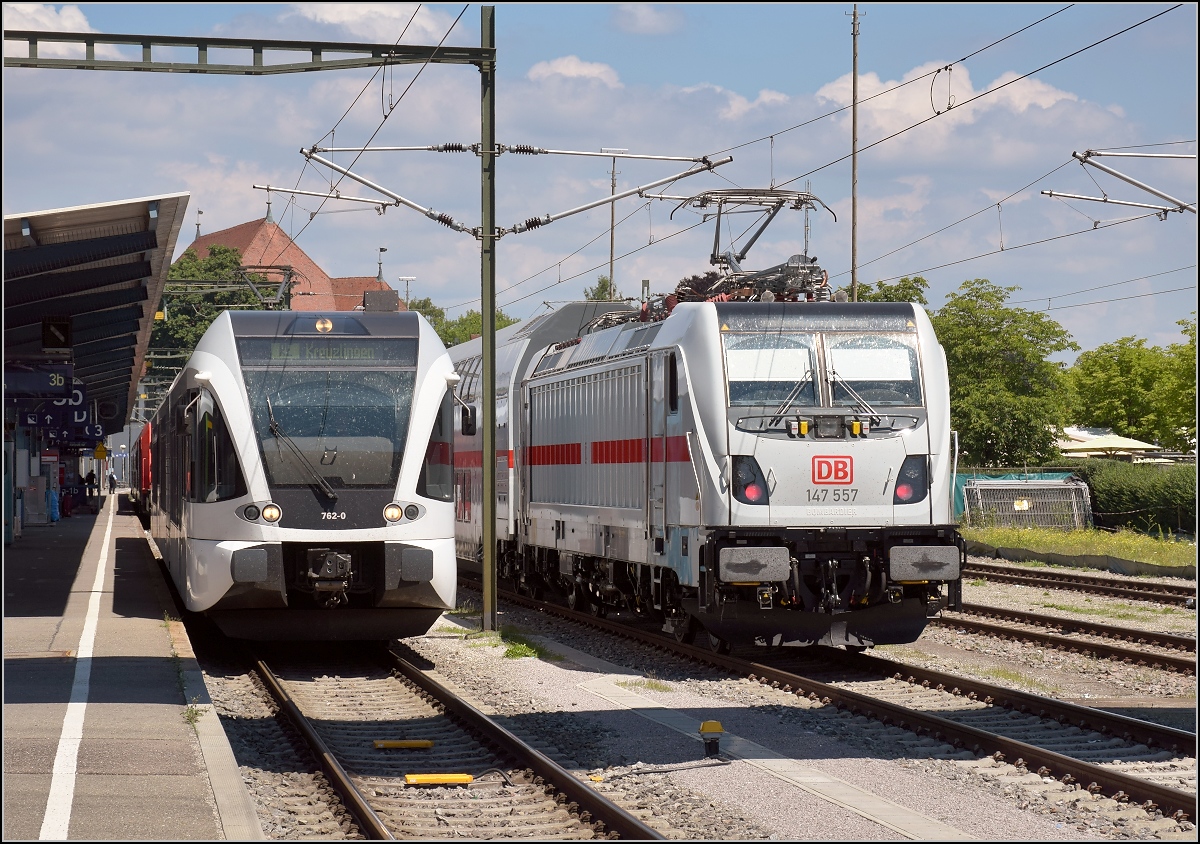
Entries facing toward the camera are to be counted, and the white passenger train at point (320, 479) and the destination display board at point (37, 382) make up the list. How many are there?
2

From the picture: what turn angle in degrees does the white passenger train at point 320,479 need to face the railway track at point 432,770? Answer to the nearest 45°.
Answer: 0° — it already faces it

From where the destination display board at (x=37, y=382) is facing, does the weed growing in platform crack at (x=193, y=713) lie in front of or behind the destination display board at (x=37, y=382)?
in front

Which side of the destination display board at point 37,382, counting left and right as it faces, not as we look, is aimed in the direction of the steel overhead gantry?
front

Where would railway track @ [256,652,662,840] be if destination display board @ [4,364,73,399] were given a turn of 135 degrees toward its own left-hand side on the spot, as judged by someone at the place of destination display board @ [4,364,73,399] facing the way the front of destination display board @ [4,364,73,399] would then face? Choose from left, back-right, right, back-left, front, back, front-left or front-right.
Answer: back-right

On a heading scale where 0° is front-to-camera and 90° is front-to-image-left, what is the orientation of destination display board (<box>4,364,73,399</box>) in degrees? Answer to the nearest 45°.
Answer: approximately 0°

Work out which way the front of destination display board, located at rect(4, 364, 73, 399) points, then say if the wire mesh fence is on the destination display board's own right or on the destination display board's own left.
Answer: on the destination display board's own left

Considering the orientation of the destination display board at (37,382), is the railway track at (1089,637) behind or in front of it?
in front

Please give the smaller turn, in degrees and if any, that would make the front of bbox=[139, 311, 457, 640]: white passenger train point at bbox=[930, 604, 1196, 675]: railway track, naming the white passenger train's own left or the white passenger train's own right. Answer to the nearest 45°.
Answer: approximately 90° to the white passenger train's own left

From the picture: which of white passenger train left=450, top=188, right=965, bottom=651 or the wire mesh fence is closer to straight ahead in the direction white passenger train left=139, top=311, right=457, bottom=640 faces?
the white passenger train

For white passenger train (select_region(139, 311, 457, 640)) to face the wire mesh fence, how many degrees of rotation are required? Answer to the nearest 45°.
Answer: approximately 135° to its left

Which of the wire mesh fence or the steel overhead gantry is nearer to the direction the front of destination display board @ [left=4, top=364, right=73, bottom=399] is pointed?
the steel overhead gantry

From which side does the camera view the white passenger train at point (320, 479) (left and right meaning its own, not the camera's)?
front
